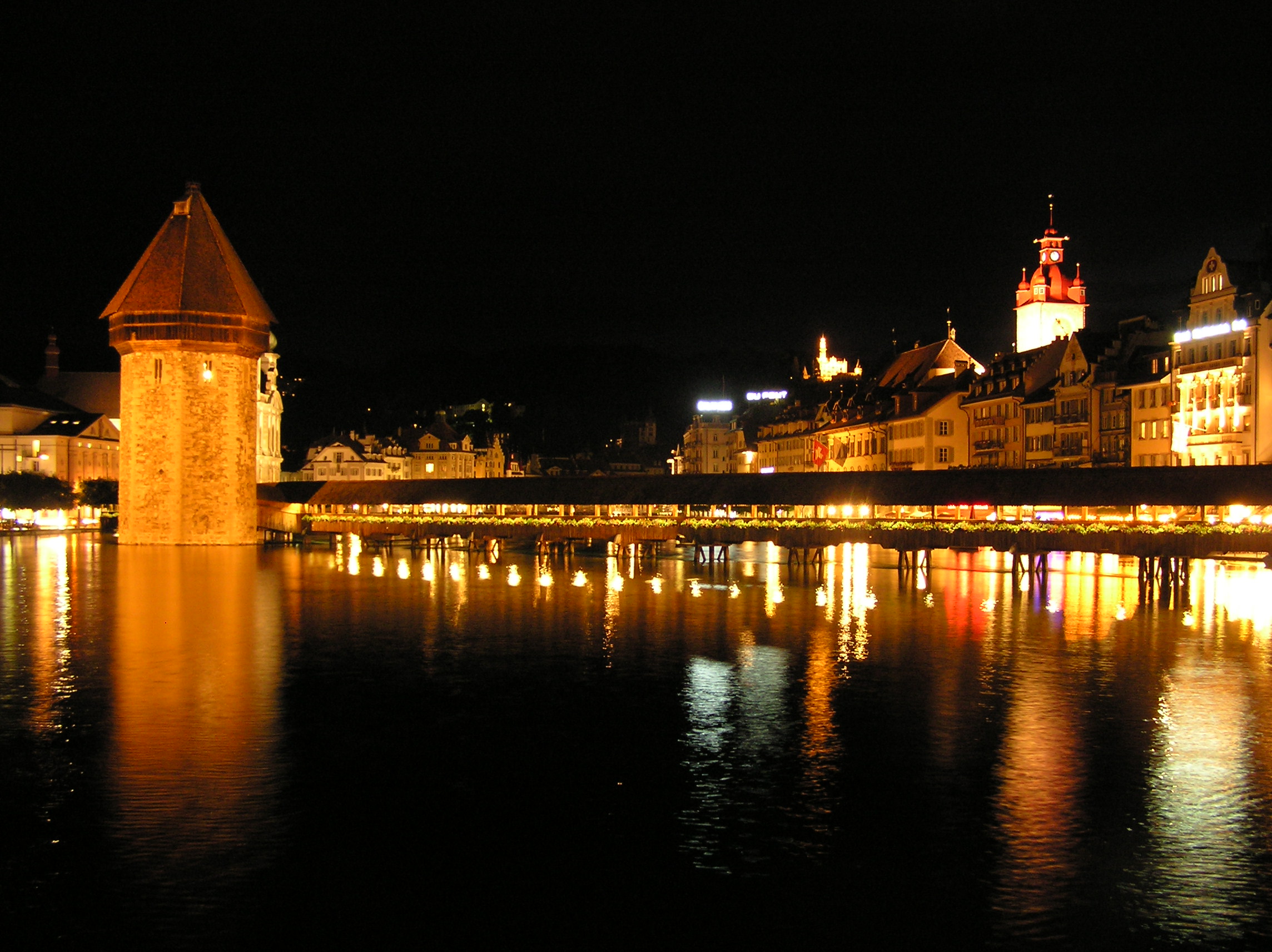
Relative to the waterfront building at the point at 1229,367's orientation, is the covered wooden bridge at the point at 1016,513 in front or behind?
in front

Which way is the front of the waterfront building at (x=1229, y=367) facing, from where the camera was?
facing the viewer and to the left of the viewer
